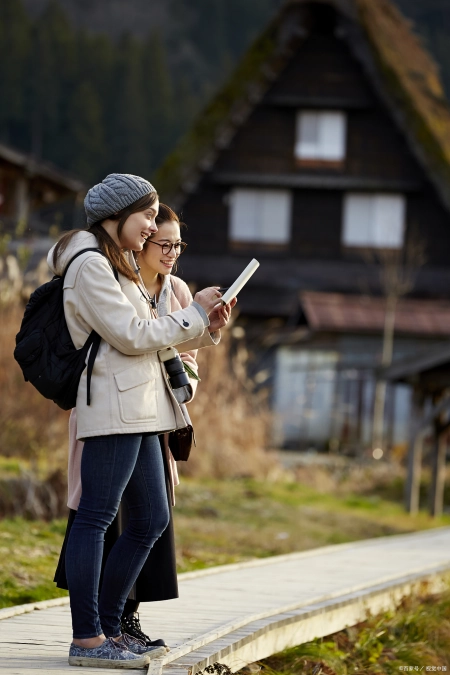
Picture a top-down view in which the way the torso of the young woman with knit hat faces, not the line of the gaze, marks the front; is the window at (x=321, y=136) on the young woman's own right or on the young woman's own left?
on the young woman's own left

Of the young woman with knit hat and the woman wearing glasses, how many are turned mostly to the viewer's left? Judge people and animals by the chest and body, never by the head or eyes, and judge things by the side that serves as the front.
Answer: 0

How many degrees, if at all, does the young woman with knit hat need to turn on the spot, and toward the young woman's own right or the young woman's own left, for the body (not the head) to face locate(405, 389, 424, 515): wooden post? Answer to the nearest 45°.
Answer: approximately 90° to the young woman's own left

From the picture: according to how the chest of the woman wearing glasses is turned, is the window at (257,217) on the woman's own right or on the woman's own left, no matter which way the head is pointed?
on the woman's own left

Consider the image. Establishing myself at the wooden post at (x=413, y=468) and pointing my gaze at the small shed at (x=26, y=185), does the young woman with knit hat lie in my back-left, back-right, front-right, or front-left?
back-left

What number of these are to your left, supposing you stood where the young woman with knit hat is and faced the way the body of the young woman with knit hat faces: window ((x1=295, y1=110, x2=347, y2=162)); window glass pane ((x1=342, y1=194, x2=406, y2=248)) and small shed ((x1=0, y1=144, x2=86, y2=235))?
3

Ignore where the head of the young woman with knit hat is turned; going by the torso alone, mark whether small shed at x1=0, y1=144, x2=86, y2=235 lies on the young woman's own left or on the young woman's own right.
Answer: on the young woman's own left

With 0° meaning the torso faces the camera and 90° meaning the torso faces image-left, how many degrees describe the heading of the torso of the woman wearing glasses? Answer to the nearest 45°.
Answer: approximately 315°

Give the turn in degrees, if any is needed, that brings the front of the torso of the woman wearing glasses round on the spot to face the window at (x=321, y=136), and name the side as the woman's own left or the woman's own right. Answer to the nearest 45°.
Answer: approximately 135° to the woman's own left

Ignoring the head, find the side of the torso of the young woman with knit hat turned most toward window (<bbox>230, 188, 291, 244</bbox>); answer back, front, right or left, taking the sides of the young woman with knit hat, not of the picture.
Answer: left

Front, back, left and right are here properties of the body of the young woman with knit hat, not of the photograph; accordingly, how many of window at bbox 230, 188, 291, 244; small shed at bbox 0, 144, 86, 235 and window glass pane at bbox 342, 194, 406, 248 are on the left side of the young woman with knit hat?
3

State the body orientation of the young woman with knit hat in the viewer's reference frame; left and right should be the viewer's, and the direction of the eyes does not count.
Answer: facing to the right of the viewer

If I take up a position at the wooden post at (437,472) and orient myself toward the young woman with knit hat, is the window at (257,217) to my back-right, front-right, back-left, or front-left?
back-right
